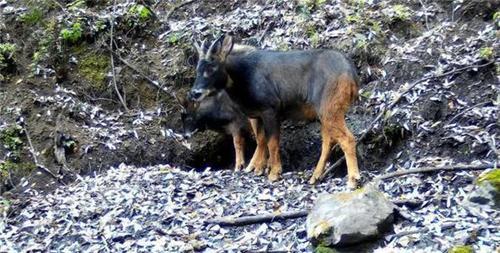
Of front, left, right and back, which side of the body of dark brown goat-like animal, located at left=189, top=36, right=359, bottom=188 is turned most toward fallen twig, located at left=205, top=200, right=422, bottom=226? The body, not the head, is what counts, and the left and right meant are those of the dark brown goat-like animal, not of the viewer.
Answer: left

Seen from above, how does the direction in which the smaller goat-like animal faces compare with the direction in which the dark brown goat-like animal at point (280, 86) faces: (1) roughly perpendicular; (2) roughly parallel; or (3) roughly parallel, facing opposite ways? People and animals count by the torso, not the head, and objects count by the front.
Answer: roughly parallel

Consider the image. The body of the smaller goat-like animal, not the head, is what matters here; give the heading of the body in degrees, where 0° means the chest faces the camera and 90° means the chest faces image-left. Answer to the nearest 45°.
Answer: approximately 90°

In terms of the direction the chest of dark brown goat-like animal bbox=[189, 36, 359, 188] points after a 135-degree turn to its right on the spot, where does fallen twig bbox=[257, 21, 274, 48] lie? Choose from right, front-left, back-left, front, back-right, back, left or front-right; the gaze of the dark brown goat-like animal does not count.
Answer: front-left

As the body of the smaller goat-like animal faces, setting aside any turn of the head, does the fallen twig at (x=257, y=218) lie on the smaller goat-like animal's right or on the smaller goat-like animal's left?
on the smaller goat-like animal's left

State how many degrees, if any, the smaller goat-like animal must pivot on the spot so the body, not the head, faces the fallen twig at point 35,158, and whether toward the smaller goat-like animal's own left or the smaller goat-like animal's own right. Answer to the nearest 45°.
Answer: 0° — it already faces it

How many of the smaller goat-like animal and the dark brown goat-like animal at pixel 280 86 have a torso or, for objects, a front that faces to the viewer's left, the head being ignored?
2

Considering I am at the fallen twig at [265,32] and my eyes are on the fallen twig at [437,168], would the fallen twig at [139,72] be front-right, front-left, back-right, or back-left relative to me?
back-right

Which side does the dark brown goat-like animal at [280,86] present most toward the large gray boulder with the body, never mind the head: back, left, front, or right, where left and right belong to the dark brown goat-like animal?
left

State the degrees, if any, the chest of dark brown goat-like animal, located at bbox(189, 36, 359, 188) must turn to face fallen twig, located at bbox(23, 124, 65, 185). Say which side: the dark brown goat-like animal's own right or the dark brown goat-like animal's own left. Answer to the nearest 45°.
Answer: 0° — it already faces it

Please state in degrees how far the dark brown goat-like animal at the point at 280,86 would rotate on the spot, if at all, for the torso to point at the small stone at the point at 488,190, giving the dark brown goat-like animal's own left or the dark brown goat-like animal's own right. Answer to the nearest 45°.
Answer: approximately 135° to the dark brown goat-like animal's own left

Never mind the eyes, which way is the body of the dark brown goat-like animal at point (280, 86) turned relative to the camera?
to the viewer's left
